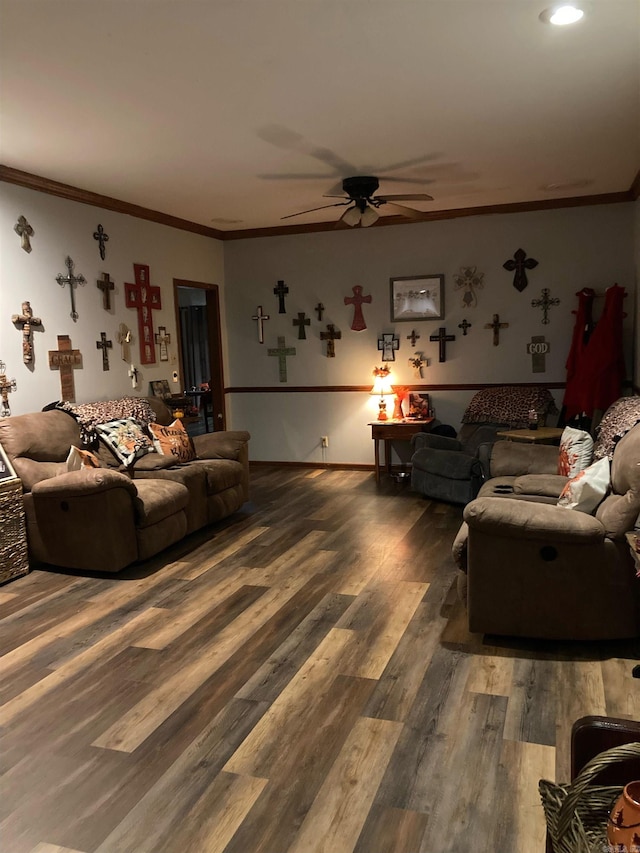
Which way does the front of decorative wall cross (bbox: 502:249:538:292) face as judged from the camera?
facing the viewer

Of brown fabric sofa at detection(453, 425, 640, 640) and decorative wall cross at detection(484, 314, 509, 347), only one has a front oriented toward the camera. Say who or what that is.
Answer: the decorative wall cross

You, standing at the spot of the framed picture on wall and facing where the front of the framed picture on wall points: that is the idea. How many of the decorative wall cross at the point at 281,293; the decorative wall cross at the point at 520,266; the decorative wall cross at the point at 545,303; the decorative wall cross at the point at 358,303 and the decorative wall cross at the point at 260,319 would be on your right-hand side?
3

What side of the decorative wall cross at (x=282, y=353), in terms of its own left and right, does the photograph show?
front

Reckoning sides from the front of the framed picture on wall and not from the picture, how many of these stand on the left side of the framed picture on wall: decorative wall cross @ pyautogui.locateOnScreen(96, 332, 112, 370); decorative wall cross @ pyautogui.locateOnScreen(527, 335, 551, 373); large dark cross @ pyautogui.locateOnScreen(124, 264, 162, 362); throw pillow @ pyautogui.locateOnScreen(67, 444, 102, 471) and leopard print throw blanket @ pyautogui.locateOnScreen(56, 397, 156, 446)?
1

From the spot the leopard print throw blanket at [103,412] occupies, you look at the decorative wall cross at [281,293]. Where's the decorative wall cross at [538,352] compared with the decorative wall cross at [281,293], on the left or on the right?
right

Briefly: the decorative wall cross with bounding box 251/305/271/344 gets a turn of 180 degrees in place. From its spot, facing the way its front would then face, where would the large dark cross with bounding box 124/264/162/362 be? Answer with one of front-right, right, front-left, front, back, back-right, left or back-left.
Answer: back-left

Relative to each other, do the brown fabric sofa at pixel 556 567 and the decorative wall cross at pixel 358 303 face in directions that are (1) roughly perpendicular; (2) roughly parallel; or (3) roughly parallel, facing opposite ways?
roughly perpendicular

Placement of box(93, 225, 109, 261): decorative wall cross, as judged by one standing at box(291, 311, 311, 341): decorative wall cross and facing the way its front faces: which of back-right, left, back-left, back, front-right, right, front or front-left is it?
front-right

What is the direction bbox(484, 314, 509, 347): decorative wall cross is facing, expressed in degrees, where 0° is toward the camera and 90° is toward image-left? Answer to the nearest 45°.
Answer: approximately 0°

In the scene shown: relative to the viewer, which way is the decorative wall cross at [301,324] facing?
toward the camera

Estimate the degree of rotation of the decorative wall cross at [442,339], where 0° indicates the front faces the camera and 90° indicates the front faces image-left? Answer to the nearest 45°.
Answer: approximately 0°

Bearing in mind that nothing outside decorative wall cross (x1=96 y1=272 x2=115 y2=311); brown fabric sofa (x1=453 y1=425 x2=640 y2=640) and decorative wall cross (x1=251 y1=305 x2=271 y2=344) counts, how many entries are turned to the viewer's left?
1

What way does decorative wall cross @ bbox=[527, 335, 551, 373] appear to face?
toward the camera

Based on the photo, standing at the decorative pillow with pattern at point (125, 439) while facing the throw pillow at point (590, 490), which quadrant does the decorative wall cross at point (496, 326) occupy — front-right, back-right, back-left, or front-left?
front-left

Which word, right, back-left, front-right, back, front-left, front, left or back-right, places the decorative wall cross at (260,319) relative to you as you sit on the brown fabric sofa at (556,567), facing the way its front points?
front-right

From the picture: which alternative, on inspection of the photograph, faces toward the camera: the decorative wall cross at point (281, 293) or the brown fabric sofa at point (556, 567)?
the decorative wall cross
